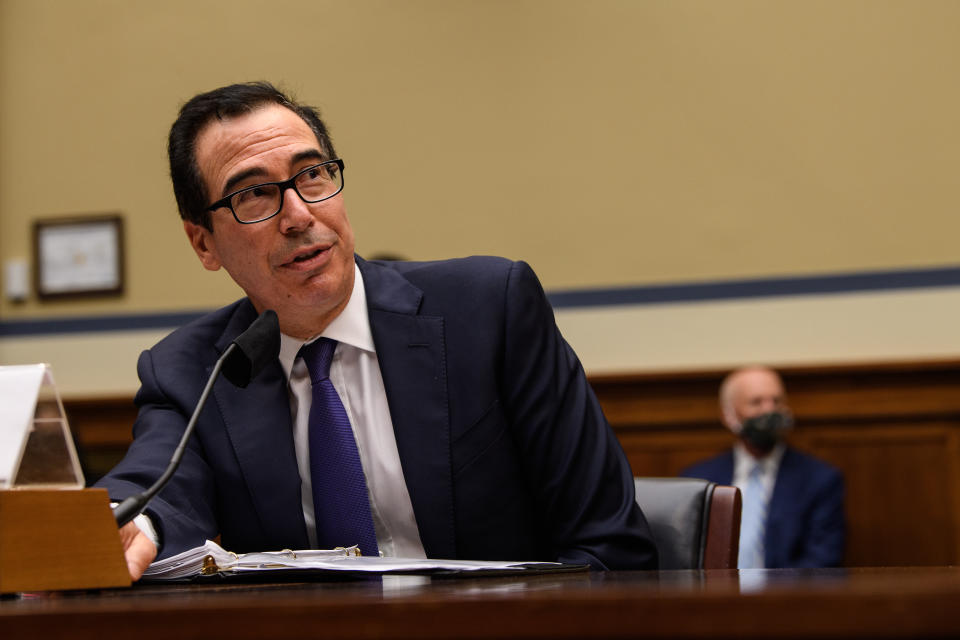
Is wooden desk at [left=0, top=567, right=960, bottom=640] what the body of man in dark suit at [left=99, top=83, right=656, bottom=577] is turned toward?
yes

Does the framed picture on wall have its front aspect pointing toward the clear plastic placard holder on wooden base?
yes

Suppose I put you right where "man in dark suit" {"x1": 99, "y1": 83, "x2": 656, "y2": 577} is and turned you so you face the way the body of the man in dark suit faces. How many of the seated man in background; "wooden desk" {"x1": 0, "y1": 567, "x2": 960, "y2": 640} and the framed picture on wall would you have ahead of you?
1

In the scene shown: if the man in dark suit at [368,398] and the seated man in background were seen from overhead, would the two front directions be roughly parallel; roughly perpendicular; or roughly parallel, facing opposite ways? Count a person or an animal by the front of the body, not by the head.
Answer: roughly parallel

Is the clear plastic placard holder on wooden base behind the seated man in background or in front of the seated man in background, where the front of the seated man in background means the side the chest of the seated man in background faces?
in front

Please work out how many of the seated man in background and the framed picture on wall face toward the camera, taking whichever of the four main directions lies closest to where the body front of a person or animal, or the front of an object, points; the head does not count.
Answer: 2

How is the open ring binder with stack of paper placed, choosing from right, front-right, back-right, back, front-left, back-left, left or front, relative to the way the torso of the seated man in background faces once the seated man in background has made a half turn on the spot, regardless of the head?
back

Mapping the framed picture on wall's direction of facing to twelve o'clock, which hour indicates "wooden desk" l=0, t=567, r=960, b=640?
The wooden desk is roughly at 12 o'clock from the framed picture on wall.

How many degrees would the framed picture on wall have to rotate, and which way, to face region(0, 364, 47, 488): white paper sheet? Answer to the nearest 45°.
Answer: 0° — it already faces it

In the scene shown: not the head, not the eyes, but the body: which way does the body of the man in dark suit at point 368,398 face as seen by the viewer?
toward the camera

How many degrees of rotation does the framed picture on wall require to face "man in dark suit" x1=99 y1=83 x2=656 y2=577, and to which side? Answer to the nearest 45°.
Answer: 0° — it already faces them

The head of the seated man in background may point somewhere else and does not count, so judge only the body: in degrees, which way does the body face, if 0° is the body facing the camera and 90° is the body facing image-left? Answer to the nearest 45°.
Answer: approximately 0°

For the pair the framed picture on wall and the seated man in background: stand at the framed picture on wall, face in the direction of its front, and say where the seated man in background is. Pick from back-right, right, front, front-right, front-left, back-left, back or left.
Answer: front-left

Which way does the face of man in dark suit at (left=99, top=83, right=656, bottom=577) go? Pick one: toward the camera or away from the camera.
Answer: toward the camera

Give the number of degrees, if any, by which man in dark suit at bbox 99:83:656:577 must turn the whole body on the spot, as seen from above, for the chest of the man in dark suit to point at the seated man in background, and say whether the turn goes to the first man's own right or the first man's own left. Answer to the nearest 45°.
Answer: approximately 135° to the first man's own left
